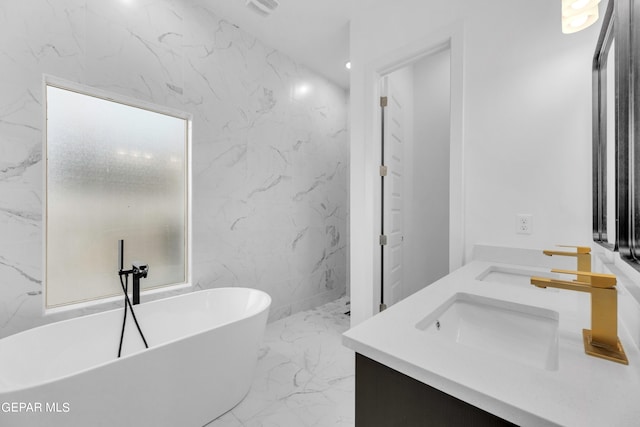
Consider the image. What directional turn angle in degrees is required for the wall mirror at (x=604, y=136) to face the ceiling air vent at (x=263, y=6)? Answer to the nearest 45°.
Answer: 0° — it already faces it

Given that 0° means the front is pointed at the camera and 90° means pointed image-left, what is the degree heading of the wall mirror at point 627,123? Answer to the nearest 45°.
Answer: approximately 90°

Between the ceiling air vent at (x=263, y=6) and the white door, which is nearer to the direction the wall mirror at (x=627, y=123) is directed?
the ceiling air vent

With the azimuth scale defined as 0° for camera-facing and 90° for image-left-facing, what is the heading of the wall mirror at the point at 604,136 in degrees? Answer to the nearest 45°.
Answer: approximately 90°

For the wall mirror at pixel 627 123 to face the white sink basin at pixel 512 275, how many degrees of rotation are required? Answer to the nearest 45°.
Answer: approximately 45° to its right
